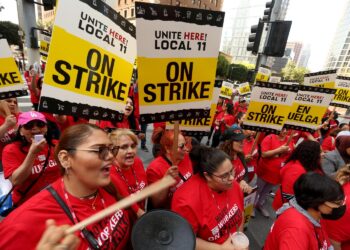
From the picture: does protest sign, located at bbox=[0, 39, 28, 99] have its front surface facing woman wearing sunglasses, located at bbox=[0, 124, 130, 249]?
yes

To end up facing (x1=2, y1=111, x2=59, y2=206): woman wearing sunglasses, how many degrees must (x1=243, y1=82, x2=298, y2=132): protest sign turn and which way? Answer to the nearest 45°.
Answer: approximately 45° to its right

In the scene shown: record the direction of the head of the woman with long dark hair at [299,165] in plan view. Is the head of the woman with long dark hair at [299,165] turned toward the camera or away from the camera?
away from the camera

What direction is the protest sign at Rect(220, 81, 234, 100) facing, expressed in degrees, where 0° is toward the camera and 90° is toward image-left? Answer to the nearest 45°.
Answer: approximately 0°

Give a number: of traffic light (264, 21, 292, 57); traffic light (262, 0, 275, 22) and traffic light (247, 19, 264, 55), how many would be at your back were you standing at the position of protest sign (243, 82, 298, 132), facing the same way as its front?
3

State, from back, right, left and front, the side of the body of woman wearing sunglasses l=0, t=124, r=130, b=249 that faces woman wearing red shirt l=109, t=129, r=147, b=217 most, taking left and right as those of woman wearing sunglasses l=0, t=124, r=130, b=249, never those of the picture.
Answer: left

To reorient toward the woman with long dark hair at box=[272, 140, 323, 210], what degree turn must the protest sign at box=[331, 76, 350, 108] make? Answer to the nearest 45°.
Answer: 0° — it already faces them

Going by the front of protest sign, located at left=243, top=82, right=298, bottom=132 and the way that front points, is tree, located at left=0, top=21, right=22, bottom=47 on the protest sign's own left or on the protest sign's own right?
on the protest sign's own right

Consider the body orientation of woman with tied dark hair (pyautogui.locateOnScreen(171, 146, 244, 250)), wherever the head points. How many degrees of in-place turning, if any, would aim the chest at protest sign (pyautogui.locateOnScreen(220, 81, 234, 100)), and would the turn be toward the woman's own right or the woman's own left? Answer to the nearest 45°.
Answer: approximately 135° to the woman's own left
